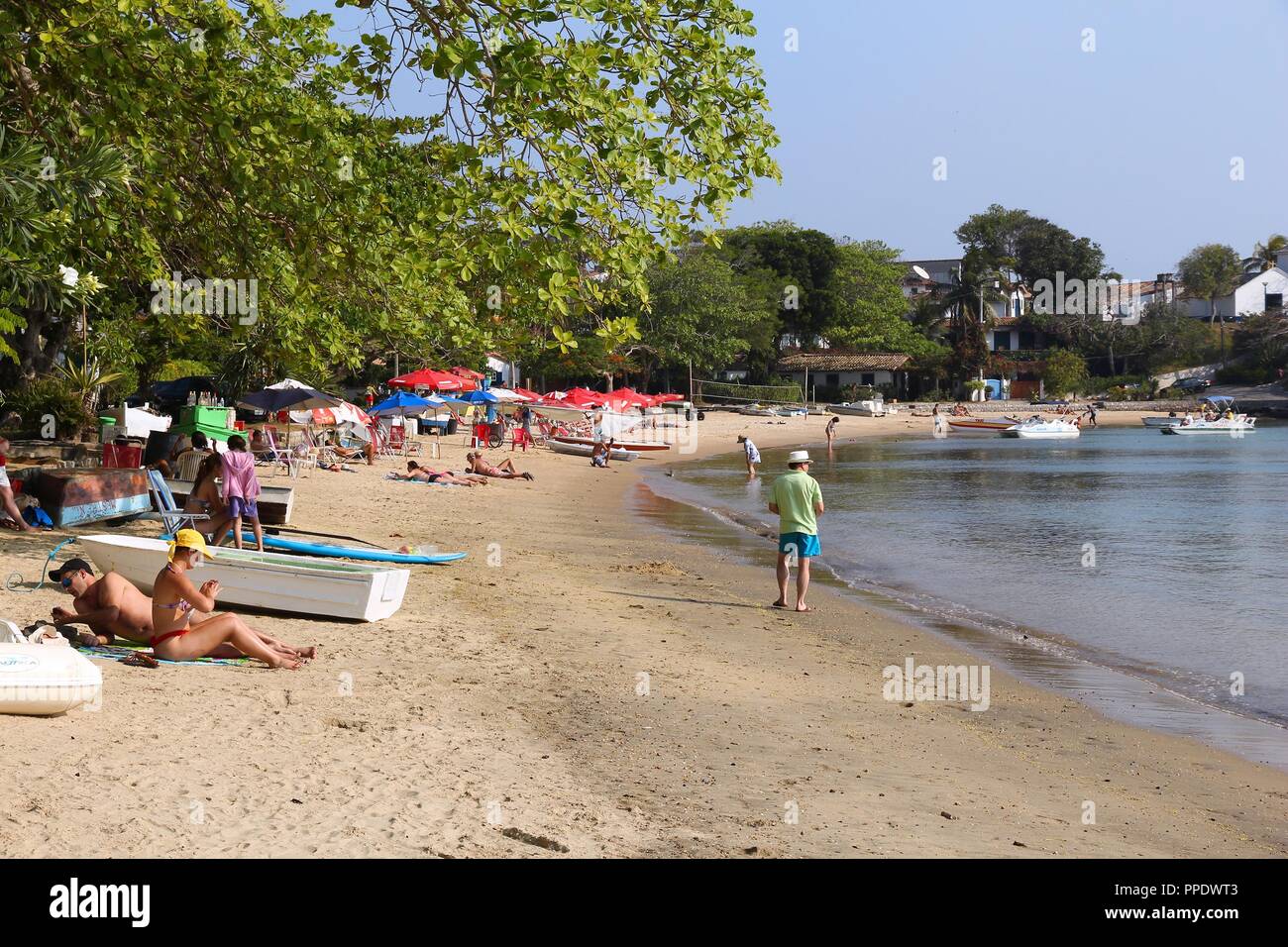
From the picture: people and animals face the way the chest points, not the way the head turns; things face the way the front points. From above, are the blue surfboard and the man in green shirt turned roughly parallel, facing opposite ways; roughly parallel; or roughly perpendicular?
roughly perpendicular

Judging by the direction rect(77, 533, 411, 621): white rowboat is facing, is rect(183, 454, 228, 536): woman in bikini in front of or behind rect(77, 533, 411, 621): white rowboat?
in front

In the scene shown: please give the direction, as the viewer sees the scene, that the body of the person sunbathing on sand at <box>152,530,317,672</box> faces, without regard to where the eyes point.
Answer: to the viewer's right

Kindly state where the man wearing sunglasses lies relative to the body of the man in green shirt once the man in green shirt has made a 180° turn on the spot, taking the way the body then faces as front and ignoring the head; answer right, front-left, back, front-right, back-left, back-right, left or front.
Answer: front-right

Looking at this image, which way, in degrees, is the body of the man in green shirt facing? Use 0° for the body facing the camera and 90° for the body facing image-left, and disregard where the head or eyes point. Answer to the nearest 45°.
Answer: approximately 180°

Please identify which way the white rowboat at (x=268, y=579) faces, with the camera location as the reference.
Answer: facing away from the viewer and to the left of the viewer

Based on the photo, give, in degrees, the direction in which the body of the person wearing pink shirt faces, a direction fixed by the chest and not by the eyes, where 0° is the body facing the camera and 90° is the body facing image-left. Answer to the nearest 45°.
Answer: approximately 180°

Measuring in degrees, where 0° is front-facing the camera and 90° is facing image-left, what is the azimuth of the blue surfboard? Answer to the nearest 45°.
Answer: approximately 270°

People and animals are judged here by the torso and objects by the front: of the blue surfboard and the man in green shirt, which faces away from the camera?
the man in green shirt

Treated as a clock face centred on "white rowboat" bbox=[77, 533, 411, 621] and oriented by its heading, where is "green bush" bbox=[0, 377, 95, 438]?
The green bush is roughly at 1 o'clock from the white rowboat.
